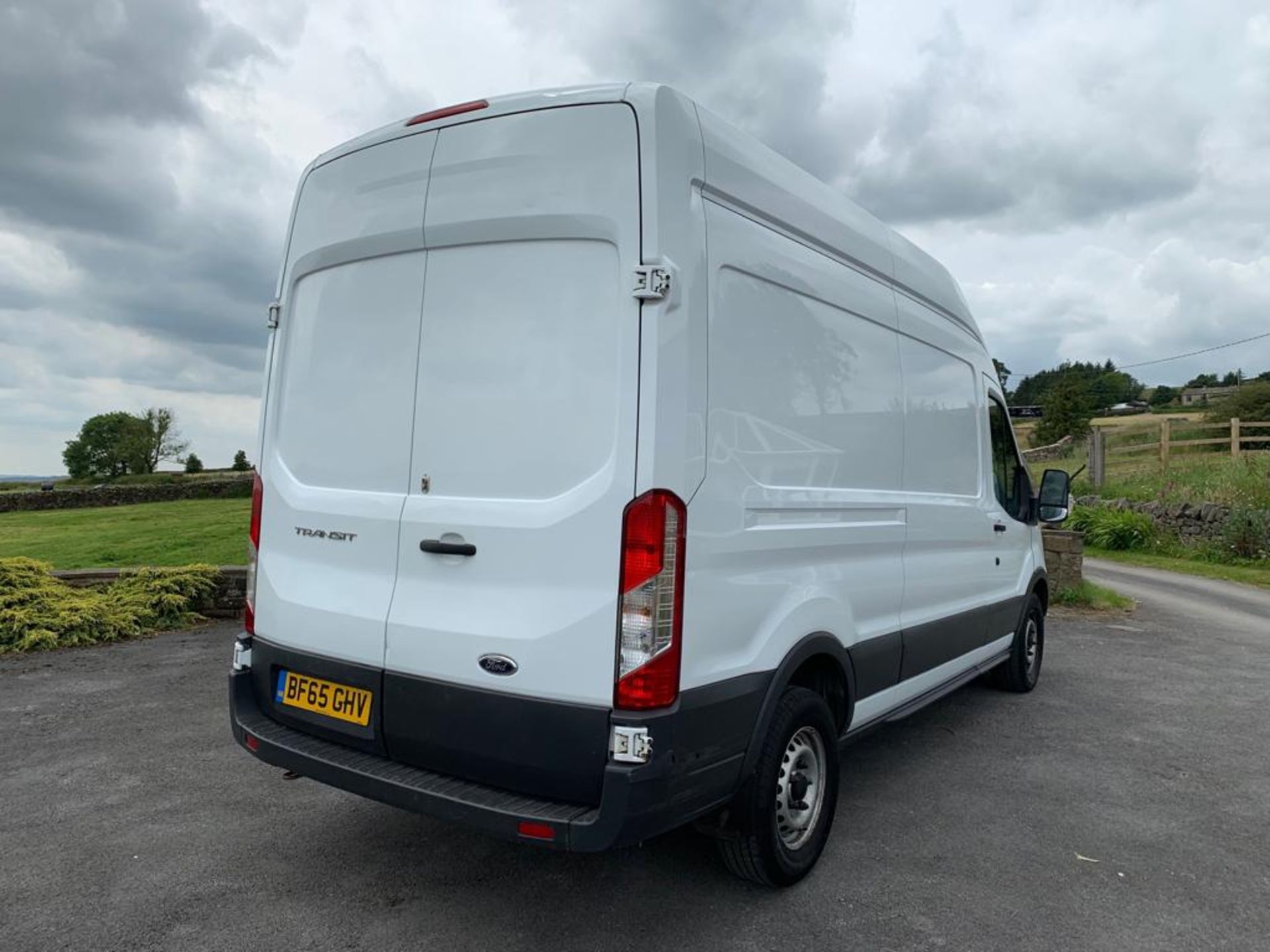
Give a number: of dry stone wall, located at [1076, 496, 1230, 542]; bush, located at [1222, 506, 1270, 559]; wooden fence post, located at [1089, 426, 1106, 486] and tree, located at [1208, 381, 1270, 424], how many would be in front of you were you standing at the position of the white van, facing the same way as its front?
4

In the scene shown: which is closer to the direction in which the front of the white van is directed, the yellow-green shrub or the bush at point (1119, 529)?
the bush

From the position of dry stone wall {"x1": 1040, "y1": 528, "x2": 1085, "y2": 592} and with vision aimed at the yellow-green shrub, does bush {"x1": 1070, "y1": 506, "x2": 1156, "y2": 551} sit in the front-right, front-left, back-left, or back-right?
back-right

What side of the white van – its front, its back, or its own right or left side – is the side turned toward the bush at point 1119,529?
front

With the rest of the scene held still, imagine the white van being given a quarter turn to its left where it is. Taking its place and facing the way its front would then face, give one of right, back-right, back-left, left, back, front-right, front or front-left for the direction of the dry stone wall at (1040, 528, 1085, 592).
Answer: right

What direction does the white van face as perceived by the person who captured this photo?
facing away from the viewer and to the right of the viewer

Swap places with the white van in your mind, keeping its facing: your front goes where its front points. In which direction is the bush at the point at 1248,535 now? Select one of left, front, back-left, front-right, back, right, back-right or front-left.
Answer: front

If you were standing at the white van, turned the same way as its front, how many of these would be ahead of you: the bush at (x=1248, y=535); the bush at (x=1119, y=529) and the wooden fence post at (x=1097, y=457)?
3

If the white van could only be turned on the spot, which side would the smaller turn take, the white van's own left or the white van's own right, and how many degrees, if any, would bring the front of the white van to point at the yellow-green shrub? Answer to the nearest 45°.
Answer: approximately 90° to the white van's own left

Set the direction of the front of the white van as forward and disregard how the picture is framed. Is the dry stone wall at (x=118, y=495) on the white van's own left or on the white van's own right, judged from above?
on the white van's own left

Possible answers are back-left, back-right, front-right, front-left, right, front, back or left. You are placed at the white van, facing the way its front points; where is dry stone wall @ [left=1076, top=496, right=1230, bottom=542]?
front

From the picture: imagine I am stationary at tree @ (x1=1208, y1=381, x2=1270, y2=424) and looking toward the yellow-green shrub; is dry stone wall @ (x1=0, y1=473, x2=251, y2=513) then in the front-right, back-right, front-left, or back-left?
front-right

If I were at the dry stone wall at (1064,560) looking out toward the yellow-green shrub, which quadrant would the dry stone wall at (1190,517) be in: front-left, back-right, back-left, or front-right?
back-right

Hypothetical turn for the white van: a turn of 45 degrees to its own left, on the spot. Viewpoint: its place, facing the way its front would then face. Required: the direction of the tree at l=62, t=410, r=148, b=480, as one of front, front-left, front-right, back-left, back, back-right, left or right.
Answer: front-left
